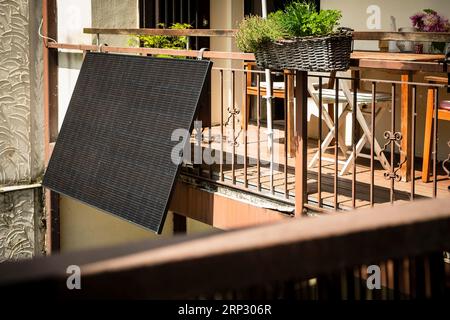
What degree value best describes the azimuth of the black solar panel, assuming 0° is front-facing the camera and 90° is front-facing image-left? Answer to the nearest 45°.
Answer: approximately 45°

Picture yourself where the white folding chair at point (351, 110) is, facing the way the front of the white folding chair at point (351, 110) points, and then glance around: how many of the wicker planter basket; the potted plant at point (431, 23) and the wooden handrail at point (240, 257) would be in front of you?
1

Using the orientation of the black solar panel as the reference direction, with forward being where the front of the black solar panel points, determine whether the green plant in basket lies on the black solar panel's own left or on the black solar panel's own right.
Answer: on the black solar panel's own left

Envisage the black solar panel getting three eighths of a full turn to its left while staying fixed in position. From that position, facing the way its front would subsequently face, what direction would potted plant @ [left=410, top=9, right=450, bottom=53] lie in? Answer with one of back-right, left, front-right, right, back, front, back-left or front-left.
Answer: front

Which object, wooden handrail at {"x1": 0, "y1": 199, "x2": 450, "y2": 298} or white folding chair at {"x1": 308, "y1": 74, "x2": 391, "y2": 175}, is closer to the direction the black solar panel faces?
the wooden handrail
